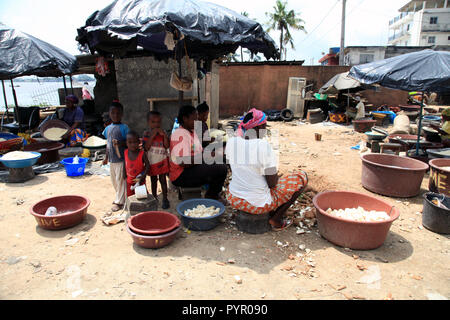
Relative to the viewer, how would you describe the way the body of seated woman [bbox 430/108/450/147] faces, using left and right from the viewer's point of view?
facing to the left of the viewer

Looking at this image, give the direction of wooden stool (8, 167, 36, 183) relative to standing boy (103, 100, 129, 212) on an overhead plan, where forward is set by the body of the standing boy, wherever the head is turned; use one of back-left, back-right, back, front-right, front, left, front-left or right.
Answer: back-right

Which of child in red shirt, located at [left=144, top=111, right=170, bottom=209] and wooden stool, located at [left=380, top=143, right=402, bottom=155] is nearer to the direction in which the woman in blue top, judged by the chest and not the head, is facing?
the child in red shirt

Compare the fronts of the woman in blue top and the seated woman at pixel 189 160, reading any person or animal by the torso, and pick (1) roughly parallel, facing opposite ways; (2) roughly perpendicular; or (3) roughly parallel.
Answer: roughly perpendicular

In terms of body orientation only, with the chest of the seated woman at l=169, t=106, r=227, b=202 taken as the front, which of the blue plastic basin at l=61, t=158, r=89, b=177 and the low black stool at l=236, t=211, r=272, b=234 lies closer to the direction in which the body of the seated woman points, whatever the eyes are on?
the low black stool

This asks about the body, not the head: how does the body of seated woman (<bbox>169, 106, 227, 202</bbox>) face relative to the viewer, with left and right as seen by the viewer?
facing to the right of the viewer

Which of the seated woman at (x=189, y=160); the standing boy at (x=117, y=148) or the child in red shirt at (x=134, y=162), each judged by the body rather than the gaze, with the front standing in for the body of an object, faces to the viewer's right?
the seated woman

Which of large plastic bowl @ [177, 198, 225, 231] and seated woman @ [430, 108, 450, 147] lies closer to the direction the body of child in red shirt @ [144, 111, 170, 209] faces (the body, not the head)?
the large plastic bowl

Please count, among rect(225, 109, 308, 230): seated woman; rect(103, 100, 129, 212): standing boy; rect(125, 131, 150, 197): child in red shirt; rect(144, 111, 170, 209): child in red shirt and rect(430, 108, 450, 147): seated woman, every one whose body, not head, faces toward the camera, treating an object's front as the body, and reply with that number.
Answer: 3

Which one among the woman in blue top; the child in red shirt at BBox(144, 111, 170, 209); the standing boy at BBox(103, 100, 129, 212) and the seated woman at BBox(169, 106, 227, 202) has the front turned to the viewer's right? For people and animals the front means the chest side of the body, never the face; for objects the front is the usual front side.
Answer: the seated woman
